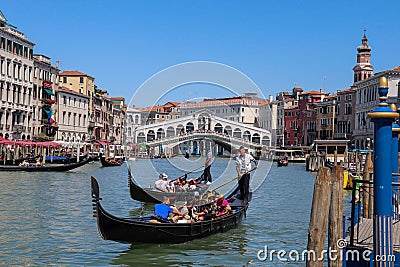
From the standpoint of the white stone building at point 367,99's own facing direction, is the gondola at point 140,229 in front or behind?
in front

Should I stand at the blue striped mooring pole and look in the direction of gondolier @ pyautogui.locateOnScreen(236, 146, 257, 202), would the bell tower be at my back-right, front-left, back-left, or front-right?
front-right

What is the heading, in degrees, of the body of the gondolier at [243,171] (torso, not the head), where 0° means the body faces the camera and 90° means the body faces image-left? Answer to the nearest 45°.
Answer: approximately 45°

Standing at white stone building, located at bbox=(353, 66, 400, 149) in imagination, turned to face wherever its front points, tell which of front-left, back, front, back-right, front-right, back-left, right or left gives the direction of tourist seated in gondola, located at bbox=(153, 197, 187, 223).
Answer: front-left

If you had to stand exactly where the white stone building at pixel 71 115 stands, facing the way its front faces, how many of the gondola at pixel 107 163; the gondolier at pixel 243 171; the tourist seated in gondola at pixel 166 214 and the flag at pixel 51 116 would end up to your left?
0

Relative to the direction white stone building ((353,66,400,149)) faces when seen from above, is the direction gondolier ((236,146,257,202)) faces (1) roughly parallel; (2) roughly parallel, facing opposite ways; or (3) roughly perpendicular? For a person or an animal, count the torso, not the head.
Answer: roughly parallel

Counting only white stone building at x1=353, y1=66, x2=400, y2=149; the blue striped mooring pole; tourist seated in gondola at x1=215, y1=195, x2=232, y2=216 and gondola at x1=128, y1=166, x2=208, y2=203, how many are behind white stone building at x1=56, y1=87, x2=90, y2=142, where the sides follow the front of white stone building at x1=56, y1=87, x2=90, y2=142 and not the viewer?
0

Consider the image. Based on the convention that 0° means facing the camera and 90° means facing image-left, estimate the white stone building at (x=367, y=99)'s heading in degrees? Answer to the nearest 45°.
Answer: approximately 45°
